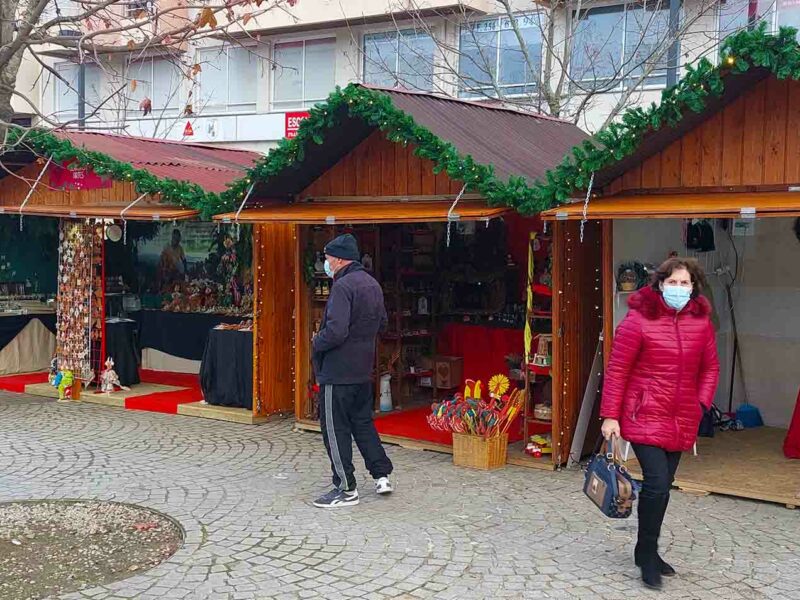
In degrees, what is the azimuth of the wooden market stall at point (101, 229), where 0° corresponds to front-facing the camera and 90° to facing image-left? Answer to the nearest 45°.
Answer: approximately 45°

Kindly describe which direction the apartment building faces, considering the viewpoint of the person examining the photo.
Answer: facing the viewer and to the left of the viewer

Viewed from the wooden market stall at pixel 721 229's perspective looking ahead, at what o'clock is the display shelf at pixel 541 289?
The display shelf is roughly at 3 o'clock from the wooden market stall.

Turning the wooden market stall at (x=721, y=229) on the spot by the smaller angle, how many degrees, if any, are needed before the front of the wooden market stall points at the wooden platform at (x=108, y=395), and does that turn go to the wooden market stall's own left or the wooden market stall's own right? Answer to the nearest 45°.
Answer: approximately 90° to the wooden market stall's own right

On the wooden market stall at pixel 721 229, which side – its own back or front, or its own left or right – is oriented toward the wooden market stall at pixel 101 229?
right

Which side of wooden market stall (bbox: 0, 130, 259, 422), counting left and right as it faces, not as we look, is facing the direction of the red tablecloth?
left

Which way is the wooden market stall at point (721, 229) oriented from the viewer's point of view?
toward the camera

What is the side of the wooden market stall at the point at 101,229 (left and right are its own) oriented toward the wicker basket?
left

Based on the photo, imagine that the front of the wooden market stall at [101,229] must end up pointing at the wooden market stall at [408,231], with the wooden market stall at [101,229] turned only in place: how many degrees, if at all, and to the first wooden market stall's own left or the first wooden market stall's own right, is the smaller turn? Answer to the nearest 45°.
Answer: approximately 90° to the first wooden market stall's own left

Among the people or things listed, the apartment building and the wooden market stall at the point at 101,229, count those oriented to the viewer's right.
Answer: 0
